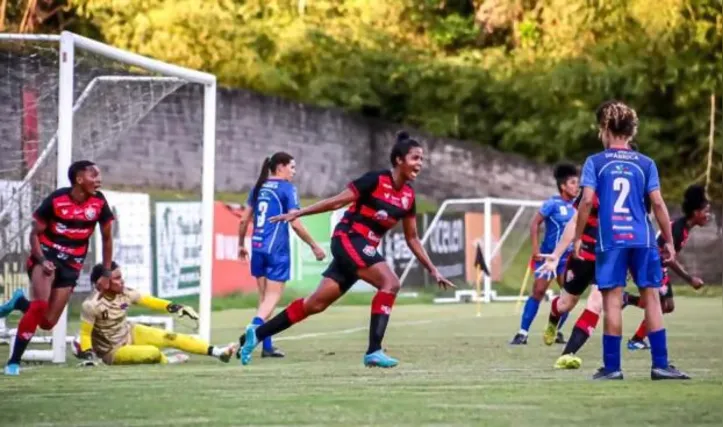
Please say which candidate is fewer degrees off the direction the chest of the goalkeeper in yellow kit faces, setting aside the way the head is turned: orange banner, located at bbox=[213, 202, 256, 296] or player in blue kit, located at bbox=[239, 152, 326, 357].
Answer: the player in blue kit

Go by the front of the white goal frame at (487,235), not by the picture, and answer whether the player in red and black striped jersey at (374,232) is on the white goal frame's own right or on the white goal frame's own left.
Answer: on the white goal frame's own right

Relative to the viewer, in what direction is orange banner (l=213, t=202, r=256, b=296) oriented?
toward the camera

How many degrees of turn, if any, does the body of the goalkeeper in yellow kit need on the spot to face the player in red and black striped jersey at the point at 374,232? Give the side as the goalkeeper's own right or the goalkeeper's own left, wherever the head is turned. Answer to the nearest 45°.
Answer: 0° — they already face them

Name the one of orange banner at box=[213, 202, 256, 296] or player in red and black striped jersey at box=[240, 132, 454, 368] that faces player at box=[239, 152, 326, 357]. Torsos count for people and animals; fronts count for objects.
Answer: the orange banner

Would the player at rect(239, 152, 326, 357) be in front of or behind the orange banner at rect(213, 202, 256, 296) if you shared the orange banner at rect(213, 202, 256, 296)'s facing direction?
in front

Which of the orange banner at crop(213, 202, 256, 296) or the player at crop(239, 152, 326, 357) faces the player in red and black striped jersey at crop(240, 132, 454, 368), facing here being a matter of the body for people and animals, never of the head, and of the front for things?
the orange banner

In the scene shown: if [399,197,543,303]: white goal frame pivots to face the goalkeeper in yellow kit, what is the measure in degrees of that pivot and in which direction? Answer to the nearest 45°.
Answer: approximately 45° to its right

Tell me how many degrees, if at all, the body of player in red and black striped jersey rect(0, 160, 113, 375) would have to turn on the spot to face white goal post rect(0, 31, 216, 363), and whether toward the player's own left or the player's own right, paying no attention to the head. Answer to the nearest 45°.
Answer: approximately 135° to the player's own left

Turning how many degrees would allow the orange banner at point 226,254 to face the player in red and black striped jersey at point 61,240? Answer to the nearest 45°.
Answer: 0° — it already faces them

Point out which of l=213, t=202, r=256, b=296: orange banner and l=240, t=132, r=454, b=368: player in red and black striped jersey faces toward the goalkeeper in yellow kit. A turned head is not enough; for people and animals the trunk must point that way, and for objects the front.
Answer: the orange banner

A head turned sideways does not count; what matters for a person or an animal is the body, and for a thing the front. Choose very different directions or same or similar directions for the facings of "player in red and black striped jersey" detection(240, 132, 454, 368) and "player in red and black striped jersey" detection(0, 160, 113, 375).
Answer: same or similar directions

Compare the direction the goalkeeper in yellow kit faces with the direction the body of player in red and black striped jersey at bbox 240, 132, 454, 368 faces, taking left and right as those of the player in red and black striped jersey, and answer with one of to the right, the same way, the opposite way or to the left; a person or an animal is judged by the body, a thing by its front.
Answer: the same way
